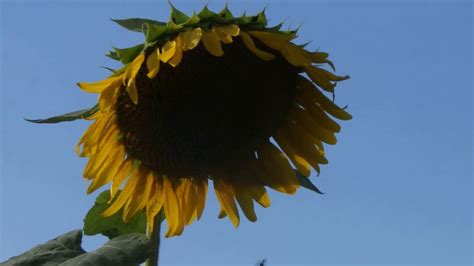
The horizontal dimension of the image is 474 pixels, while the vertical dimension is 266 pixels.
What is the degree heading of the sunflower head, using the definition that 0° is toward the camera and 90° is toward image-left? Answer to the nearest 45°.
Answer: approximately 0°
